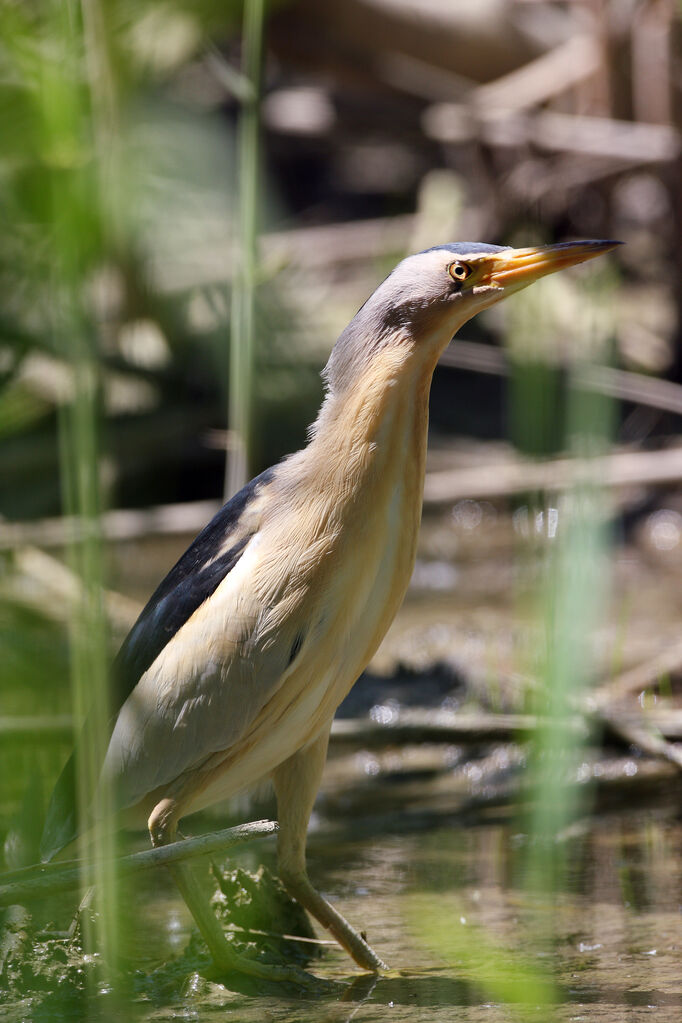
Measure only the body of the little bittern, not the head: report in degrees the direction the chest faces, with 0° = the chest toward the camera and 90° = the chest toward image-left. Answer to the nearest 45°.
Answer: approximately 270°
